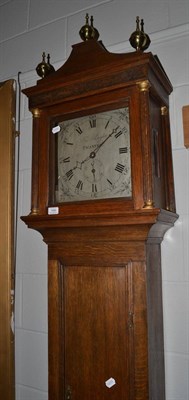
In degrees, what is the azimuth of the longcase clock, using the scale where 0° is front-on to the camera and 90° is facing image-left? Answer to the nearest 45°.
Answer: approximately 45°
